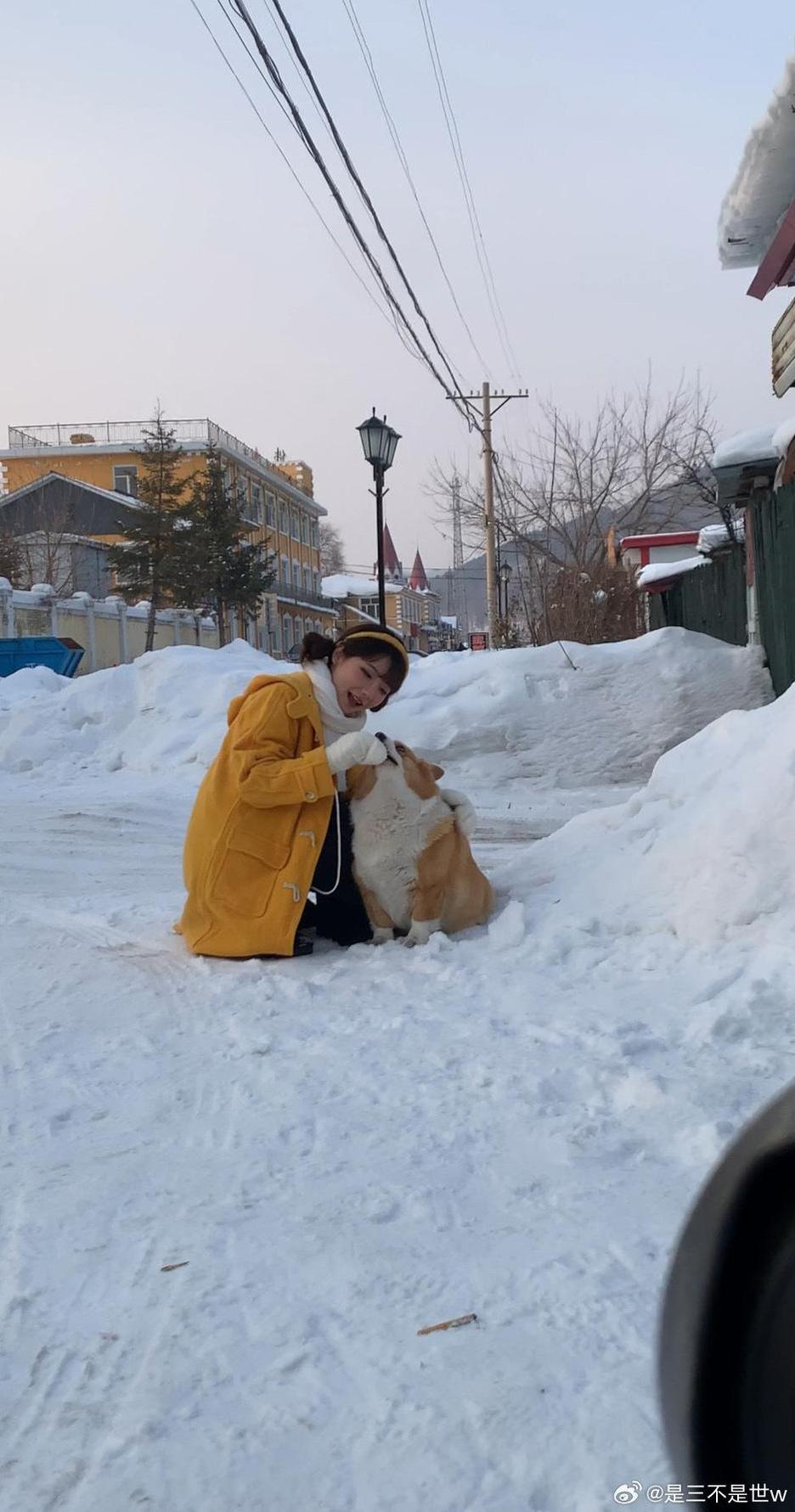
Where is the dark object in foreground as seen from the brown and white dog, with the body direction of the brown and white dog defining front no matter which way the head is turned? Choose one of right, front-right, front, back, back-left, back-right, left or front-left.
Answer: front-left

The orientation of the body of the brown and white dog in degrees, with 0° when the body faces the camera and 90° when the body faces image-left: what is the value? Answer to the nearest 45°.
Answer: approximately 45°

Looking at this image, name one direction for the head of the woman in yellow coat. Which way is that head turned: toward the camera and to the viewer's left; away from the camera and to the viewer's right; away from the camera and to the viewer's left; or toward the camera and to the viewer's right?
toward the camera and to the viewer's right

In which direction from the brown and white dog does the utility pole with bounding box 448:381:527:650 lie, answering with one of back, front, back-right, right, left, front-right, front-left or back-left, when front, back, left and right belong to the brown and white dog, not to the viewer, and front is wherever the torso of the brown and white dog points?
back-right

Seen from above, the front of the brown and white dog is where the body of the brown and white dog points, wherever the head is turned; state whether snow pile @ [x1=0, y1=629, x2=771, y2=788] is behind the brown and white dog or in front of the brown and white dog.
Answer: behind

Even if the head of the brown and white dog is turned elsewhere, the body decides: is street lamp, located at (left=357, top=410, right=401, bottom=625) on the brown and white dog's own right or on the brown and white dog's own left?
on the brown and white dog's own right

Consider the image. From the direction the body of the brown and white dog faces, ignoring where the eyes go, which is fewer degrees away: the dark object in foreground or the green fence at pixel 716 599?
the dark object in foreground

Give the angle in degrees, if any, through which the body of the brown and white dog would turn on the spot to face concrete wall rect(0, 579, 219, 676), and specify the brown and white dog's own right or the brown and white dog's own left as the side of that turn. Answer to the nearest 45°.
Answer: approximately 135° to the brown and white dog's own right

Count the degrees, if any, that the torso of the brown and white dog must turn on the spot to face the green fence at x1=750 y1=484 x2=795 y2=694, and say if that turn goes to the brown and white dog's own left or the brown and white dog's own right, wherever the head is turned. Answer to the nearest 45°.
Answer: approximately 180°

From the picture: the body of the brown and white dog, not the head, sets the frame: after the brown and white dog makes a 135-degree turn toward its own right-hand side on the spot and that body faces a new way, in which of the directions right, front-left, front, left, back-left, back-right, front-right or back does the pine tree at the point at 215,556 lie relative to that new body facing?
front
